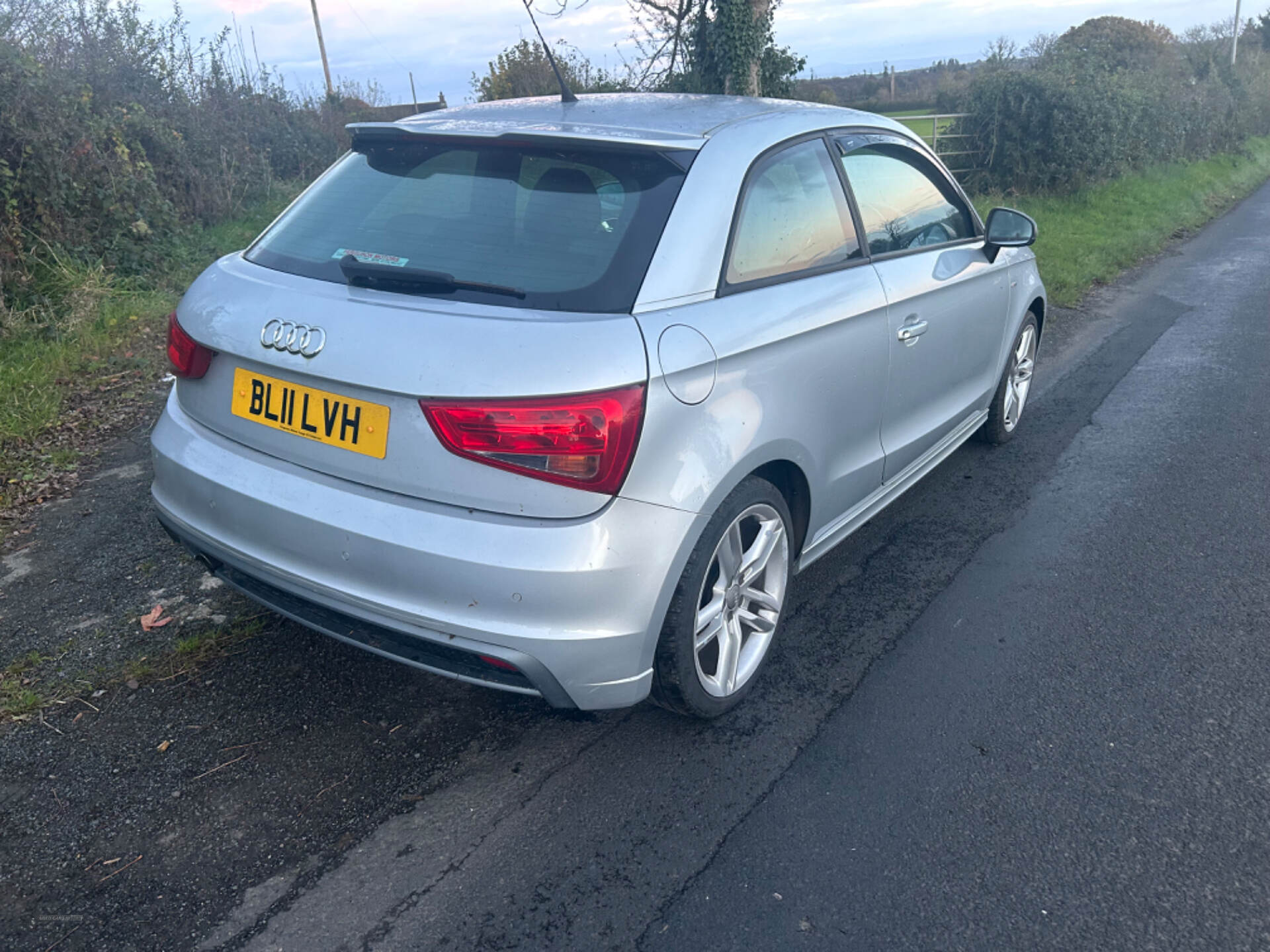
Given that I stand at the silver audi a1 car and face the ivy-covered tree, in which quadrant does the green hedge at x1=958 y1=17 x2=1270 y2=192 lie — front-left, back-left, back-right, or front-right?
front-right

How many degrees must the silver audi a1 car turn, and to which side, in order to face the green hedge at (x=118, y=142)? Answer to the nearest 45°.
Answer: approximately 90° to its left

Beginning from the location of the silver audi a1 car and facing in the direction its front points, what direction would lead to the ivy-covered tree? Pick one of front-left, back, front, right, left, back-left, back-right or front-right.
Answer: front-left

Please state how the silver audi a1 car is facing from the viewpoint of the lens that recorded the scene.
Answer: facing away from the viewer and to the right of the viewer

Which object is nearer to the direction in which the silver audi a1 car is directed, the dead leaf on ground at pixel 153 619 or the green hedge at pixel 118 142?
the green hedge

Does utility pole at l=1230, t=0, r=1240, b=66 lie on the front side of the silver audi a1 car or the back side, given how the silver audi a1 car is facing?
on the front side

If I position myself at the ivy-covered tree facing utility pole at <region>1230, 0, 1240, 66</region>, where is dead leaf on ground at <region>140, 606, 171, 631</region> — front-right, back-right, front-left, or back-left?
back-right

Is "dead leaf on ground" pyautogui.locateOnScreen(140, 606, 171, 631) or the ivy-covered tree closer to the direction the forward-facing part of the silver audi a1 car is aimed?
the ivy-covered tree
